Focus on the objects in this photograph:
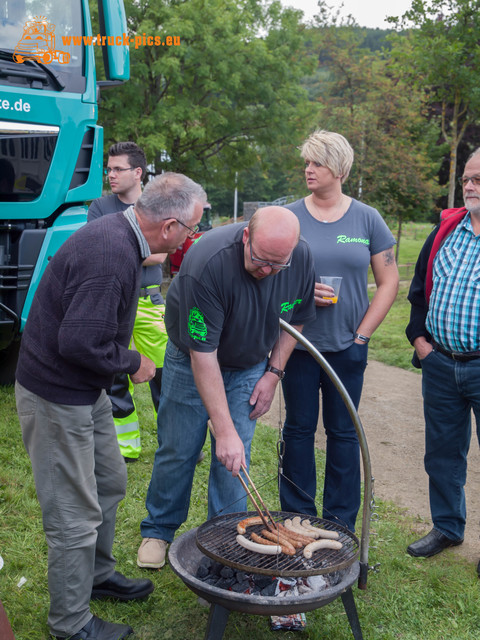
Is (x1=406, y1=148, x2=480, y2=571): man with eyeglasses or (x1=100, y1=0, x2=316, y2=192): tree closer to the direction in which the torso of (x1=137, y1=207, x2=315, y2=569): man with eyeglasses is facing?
the man with eyeglasses

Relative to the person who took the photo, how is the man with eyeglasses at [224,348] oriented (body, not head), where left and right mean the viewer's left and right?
facing the viewer and to the right of the viewer

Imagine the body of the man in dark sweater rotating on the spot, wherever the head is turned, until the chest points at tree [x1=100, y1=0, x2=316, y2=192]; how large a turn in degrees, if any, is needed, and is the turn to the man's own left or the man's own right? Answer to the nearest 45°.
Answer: approximately 90° to the man's own left

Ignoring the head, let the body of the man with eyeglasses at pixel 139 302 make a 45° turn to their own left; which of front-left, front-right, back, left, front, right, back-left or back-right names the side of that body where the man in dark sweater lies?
front

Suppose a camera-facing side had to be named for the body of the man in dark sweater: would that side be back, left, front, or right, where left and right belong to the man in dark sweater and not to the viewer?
right

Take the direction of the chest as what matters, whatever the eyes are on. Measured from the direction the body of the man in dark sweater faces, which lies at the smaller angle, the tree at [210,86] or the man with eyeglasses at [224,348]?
the man with eyeglasses

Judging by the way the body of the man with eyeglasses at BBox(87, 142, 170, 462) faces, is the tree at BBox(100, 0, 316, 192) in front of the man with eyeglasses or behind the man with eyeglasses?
behind

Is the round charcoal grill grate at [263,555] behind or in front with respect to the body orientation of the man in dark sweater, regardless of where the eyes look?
in front

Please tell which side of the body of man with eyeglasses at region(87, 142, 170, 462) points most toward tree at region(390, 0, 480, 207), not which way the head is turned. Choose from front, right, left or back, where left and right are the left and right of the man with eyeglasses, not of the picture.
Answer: back

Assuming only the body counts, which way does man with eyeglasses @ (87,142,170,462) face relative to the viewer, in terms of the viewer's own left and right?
facing the viewer and to the left of the viewer

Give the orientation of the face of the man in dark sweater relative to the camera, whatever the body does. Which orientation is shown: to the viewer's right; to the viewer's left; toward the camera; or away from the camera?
to the viewer's right

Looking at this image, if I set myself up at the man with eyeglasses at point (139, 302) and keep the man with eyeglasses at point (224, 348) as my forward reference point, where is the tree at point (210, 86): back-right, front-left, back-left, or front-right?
back-left

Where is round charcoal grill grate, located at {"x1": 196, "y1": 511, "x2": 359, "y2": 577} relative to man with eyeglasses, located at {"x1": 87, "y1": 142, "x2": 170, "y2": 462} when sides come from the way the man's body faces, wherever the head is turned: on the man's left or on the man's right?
on the man's left
